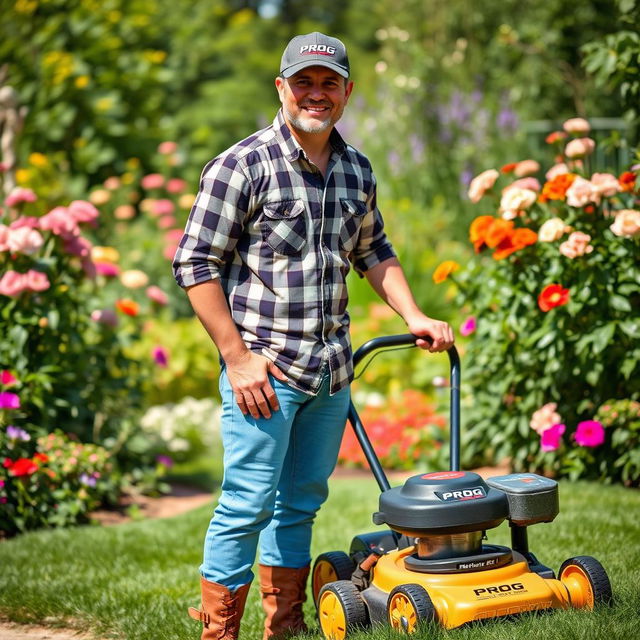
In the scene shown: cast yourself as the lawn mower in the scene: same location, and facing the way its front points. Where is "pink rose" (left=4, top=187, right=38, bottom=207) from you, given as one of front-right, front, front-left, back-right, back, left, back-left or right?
back

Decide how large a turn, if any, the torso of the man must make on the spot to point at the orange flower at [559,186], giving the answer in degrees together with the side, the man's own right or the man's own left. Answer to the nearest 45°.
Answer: approximately 90° to the man's own left

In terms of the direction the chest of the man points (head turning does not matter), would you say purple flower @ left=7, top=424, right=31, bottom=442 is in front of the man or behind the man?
behind

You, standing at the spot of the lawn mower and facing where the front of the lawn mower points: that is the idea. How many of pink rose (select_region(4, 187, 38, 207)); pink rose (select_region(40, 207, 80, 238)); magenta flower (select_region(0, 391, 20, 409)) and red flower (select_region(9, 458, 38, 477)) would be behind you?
4

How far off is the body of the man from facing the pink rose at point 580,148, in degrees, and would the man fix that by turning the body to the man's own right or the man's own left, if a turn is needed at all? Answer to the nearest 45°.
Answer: approximately 90° to the man's own left

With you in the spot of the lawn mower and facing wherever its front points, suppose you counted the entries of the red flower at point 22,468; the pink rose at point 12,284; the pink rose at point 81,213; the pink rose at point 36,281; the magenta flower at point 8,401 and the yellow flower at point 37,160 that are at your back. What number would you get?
6

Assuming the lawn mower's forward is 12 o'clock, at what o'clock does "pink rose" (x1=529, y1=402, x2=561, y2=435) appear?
The pink rose is roughly at 8 o'clock from the lawn mower.

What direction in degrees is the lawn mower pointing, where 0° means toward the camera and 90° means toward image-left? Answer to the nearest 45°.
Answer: approximately 315°

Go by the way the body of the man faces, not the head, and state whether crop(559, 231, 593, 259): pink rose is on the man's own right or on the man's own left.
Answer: on the man's own left

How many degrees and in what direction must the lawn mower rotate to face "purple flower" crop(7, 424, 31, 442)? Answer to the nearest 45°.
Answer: approximately 180°

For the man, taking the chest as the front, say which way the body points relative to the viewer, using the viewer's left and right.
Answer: facing the viewer and to the right of the viewer

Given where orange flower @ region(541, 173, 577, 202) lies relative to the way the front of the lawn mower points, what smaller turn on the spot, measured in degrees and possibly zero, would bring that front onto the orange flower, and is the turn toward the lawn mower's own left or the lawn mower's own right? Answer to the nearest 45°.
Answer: approximately 135° to the lawn mower's own left

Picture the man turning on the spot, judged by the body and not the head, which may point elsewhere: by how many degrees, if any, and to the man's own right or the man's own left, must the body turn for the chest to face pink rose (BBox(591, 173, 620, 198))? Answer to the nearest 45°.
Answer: approximately 90° to the man's own left

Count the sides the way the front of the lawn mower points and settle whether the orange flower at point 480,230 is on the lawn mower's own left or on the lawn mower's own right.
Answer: on the lawn mower's own left

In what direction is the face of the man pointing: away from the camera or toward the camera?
toward the camera
